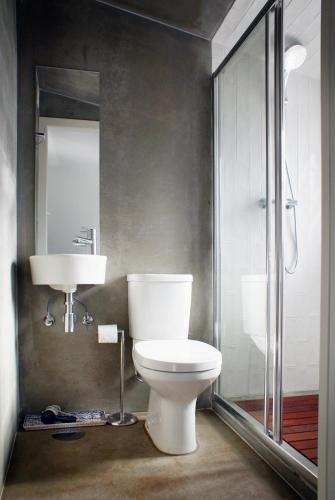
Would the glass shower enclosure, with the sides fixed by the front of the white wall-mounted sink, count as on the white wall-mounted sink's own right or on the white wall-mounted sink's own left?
on the white wall-mounted sink's own left

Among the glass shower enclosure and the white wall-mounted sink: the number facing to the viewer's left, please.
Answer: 1

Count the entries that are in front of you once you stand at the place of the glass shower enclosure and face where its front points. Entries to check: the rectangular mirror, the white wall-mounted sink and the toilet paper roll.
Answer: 3

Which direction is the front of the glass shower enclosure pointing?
to the viewer's left

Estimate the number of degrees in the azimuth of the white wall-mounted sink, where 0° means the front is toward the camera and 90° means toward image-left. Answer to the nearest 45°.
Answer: approximately 0°

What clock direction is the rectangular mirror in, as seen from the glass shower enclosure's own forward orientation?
The rectangular mirror is roughly at 12 o'clock from the glass shower enclosure.
